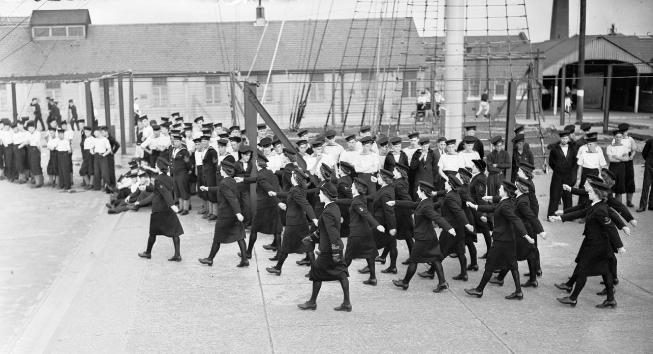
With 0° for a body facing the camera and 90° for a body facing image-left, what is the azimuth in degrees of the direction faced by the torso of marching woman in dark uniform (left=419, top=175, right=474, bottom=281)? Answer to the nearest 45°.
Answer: approximately 90°

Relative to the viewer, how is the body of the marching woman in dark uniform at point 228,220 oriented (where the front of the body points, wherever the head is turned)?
to the viewer's left

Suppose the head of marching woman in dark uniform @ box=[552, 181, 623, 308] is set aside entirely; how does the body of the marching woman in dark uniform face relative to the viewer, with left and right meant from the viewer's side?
facing to the left of the viewer

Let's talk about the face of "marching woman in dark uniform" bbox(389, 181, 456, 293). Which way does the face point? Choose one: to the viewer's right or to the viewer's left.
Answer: to the viewer's left

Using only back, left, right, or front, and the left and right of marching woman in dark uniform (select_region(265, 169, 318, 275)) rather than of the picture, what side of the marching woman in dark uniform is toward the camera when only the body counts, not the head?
left

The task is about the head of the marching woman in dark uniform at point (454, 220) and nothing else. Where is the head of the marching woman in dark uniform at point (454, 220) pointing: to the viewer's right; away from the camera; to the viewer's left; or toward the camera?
to the viewer's left

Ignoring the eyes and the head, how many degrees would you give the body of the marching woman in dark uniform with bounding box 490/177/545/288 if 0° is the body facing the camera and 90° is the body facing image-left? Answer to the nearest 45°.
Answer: approximately 90°

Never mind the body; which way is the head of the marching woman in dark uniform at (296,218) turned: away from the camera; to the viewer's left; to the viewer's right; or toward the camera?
to the viewer's left

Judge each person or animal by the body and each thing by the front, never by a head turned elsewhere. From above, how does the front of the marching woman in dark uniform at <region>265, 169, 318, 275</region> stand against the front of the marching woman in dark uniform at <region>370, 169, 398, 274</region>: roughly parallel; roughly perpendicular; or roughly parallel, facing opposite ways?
roughly parallel

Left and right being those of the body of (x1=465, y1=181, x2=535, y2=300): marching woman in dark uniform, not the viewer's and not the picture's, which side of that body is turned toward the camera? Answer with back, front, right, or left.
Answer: left

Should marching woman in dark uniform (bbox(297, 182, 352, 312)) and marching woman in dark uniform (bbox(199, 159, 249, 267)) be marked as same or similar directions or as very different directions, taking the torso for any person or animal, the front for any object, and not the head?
same or similar directions

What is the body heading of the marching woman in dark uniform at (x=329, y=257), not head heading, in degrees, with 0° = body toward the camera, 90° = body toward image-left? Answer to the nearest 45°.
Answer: approximately 90°

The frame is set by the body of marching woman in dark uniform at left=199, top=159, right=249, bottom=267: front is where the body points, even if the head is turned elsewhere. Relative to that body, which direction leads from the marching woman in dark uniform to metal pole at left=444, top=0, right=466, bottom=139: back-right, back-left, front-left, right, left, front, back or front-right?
back-right

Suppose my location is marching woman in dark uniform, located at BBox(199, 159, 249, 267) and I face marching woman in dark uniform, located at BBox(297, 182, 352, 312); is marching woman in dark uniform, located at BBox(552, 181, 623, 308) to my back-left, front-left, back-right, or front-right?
front-left

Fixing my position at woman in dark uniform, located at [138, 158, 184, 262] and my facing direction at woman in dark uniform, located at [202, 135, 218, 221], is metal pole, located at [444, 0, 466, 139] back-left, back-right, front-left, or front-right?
front-right
